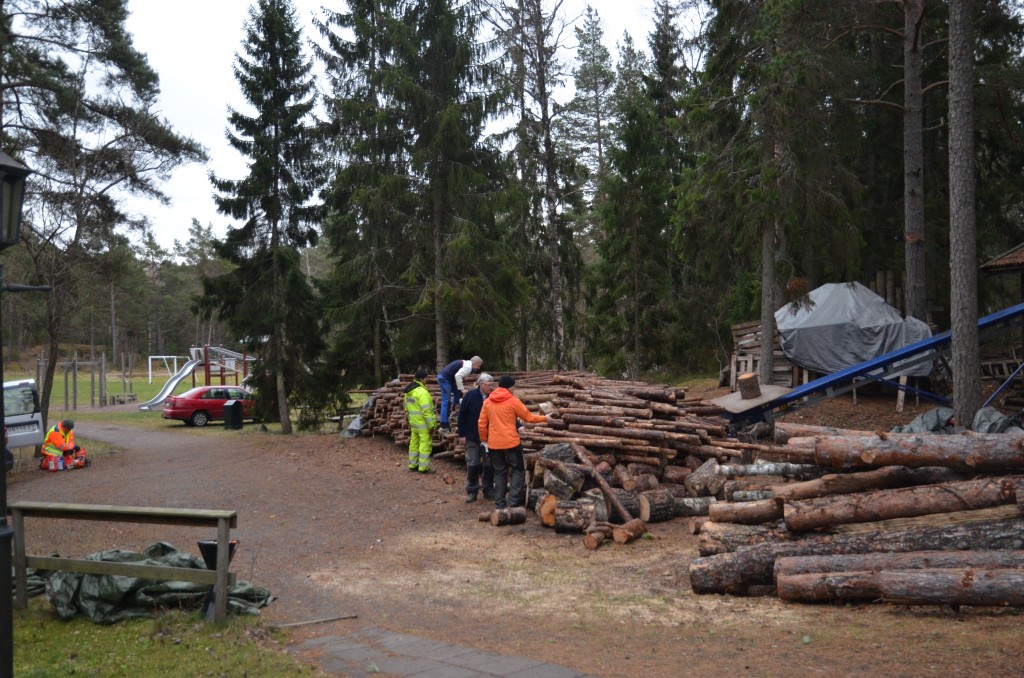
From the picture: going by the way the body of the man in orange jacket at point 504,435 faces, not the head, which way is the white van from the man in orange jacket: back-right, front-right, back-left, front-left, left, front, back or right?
left

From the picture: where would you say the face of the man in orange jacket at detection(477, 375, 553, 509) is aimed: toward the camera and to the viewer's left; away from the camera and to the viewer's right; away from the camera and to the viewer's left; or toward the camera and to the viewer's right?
away from the camera and to the viewer's right

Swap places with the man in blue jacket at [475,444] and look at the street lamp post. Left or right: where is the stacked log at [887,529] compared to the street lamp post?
left

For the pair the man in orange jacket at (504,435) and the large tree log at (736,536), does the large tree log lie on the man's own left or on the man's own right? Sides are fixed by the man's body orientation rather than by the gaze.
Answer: on the man's own right

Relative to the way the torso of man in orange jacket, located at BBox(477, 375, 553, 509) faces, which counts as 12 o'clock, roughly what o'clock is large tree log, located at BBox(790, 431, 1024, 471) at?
The large tree log is roughly at 3 o'clock from the man in orange jacket.

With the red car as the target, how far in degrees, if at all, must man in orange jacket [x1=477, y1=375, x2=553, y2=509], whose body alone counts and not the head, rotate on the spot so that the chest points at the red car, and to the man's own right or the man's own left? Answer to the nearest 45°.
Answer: approximately 90° to the man's own left

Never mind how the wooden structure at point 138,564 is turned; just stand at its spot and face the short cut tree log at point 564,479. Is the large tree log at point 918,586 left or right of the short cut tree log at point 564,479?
right

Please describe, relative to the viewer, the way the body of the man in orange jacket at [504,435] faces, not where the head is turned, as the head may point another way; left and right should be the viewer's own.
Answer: facing away from the viewer and to the right of the viewer

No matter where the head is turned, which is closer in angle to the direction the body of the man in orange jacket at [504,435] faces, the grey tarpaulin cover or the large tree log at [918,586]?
the grey tarpaulin cover

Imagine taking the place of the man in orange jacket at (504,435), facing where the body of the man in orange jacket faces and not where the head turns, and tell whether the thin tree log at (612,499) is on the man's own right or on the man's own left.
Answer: on the man's own right

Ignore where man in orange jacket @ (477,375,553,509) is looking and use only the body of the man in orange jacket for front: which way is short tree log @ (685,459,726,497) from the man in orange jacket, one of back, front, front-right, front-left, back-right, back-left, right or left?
front-right

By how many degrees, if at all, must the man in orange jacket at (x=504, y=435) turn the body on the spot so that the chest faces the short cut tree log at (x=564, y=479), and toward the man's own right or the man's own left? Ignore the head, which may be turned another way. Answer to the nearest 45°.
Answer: approximately 45° to the man's own right

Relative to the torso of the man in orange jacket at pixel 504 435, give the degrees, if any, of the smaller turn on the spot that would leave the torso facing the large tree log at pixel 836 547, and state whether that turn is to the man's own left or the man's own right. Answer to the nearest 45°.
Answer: approximately 90° to the man's own right

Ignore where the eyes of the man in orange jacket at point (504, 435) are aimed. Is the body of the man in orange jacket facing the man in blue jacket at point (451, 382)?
no

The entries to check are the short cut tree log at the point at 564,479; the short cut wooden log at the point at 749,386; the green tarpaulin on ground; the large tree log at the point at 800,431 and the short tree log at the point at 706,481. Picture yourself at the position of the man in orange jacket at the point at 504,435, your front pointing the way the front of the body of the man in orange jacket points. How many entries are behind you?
1
